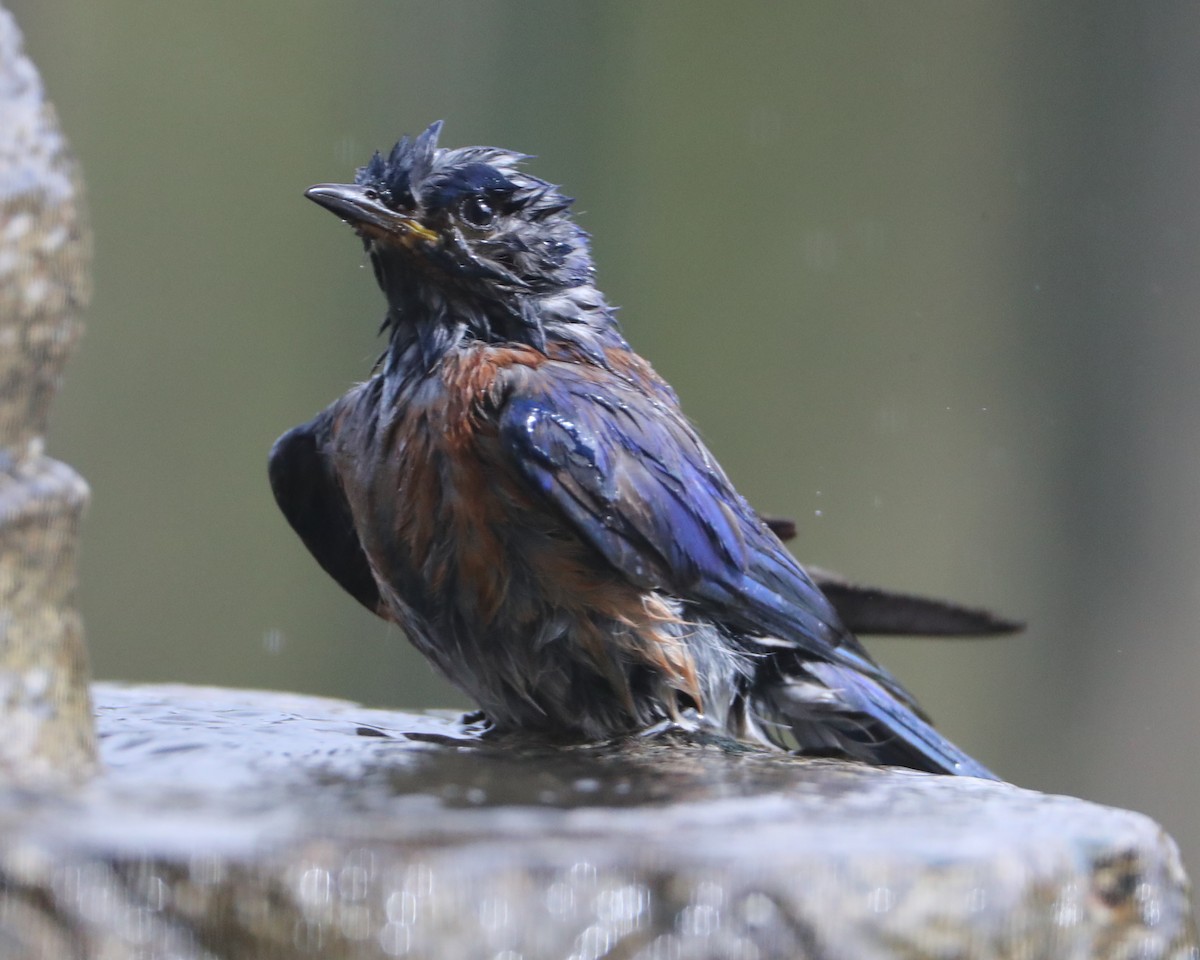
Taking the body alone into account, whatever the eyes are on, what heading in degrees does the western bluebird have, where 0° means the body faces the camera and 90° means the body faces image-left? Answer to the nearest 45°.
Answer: approximately 45°

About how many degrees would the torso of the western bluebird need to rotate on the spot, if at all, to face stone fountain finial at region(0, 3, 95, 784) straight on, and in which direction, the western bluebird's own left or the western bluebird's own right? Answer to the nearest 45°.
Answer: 0° — it already faces it
